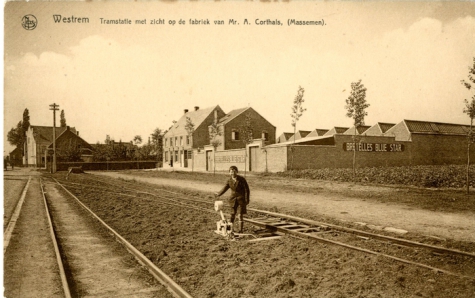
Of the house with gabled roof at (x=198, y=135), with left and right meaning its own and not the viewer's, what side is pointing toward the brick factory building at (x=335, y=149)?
left

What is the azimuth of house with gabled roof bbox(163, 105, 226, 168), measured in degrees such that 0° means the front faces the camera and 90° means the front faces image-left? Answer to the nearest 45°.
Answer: approximately 45°

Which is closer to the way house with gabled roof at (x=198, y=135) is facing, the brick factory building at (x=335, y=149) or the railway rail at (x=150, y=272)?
the railway rail

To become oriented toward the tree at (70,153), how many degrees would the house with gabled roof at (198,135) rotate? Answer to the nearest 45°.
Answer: approximately 45° to its right

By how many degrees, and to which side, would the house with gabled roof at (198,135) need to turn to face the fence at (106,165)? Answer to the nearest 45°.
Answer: approximately 45° to its right

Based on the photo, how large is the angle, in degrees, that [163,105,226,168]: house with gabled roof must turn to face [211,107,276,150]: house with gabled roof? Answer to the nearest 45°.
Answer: approximately 90° to its left

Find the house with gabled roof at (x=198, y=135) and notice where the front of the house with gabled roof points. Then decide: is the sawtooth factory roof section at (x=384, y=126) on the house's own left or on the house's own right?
on the house's own left

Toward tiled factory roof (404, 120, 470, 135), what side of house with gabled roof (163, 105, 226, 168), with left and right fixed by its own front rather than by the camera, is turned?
left
